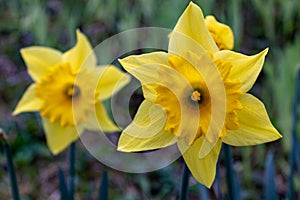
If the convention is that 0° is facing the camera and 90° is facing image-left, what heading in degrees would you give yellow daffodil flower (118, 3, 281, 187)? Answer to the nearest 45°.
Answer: approximately 0°

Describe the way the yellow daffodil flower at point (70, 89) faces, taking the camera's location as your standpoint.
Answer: facing the viewer

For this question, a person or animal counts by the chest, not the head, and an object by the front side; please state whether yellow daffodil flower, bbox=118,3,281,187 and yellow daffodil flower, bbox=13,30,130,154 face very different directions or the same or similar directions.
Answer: same or similar directions

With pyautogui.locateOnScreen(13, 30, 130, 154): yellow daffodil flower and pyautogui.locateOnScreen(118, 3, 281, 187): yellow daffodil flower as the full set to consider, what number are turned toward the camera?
2

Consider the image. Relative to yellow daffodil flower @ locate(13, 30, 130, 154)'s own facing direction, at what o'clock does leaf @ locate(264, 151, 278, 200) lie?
The leaf is roughly at 10 o'clock from the yellow daffodil flower.
